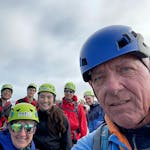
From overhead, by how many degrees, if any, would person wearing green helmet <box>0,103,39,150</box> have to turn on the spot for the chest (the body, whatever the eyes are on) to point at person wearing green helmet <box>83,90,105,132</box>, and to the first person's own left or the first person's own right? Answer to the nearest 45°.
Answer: approximately 135° to the first person's own left

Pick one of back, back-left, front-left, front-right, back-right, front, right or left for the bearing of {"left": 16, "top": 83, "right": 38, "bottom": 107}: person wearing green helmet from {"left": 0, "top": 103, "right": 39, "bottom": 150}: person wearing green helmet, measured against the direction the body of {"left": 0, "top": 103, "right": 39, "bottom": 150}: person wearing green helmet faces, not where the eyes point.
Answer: back

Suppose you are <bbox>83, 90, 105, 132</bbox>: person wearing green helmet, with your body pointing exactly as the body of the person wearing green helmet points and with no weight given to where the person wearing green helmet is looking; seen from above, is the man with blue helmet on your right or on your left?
on your left

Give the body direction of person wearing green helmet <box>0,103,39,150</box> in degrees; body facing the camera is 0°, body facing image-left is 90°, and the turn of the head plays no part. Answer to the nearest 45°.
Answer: approximately 0°

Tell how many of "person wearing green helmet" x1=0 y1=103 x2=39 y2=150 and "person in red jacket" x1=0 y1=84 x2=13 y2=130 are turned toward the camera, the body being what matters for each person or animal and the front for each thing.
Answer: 2

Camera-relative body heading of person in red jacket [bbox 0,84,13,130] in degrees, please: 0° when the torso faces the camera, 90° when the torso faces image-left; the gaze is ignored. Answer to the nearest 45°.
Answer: approximately 0°

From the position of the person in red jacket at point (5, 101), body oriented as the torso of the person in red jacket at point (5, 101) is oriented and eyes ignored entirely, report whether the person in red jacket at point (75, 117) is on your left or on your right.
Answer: on your left
